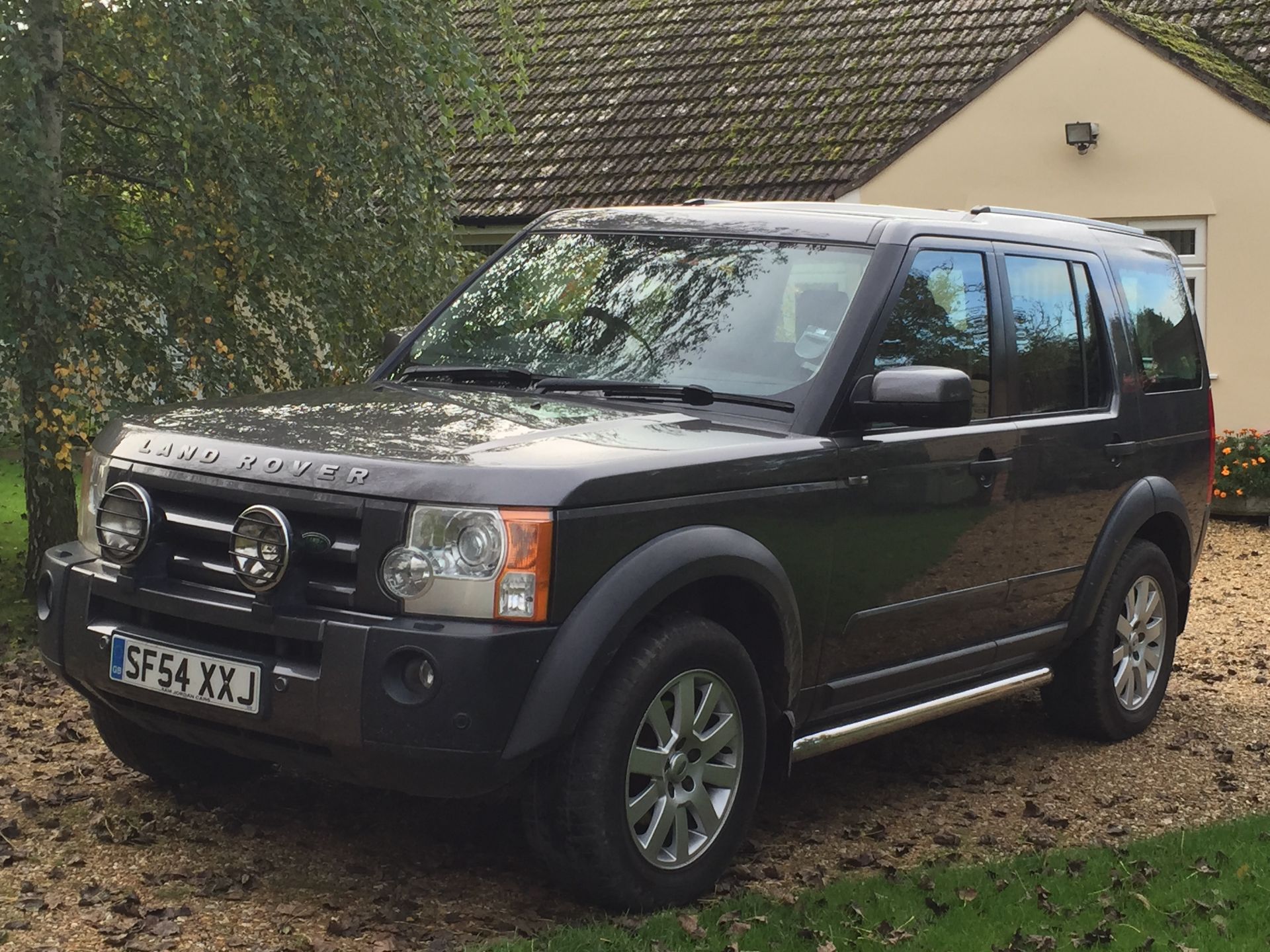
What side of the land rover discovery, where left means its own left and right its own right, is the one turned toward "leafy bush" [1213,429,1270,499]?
back

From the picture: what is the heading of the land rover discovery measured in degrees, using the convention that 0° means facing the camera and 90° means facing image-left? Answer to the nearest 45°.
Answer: approximately 45°

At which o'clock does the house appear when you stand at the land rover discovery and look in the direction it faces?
The house is roughly at 5 o'clock from the land rover discovery.
